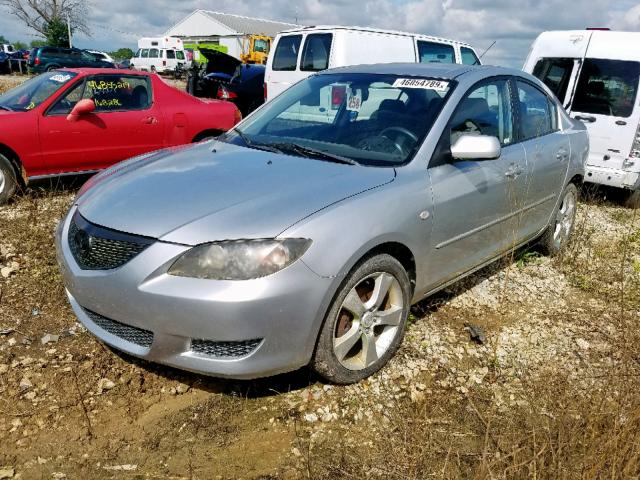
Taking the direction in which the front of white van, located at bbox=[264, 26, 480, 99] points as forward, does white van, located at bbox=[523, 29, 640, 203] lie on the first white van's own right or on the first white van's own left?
on the first white van's own right

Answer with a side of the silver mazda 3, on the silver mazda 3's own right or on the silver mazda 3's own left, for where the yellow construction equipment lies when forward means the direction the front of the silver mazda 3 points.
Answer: on the silver mazda 3's own right

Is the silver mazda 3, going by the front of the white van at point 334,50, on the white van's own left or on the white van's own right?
on the white van's own right

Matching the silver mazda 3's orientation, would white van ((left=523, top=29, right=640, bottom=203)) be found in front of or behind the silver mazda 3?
behind

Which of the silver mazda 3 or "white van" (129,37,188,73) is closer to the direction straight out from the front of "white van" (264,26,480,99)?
the white van

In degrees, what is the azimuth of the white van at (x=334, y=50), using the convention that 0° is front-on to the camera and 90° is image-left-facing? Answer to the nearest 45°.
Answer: approximately 225°

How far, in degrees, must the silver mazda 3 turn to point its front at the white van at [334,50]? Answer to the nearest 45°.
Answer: approximately 135° to its right
